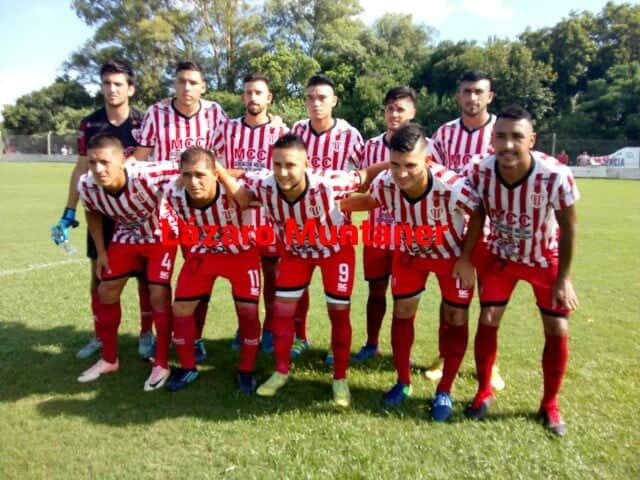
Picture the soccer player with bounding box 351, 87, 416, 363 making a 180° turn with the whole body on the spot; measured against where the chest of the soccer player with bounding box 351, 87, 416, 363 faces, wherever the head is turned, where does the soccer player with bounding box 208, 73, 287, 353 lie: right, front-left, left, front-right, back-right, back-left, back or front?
back-left

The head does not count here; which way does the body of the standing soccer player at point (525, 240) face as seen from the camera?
toward the camera

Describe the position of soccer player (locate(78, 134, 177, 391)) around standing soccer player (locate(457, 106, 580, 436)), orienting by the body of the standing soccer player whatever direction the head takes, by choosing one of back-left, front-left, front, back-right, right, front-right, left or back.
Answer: right

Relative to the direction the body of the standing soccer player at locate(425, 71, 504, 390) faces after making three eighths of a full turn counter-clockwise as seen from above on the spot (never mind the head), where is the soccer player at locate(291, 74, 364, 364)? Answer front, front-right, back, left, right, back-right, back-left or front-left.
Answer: back-left

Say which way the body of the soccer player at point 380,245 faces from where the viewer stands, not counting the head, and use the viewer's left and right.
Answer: facing the viewer and to the left of the viewer

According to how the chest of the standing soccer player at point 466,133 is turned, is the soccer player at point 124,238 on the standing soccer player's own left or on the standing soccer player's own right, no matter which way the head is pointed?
on the standing soccer player's own right

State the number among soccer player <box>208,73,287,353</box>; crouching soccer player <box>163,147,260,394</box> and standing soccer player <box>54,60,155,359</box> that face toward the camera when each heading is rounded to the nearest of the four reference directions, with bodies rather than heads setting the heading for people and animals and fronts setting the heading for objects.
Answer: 3

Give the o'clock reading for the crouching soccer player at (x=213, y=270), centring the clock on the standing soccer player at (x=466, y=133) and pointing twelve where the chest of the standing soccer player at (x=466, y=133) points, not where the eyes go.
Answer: the crouching soccer player at (x=213, y=270) is roughly at 2 o'clock from the standing soccer player at (x=466, y=133).

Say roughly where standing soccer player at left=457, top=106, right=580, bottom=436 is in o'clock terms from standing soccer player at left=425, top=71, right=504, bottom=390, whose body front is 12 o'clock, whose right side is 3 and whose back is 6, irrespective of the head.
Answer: standing soccer player at left=457, top=106, right=580, bottom=436 is roughly at 11 o'clock from standing soccer player at left=425, top=71, right=504, bottom=390.

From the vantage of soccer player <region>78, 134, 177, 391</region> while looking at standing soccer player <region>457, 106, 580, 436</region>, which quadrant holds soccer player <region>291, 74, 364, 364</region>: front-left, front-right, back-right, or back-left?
front-left

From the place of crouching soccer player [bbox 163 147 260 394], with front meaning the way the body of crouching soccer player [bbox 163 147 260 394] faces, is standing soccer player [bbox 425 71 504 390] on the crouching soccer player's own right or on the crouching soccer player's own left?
on the crouching soccer player's own left

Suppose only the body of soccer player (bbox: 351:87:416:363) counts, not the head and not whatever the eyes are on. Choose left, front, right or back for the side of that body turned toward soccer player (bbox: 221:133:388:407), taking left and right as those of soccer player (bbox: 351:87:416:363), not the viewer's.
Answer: front

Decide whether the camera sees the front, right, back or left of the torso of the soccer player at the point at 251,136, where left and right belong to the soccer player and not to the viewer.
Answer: front

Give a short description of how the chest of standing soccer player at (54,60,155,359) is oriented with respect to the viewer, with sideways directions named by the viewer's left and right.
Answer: facing the viewer

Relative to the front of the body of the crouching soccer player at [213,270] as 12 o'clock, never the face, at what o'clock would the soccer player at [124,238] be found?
The soccer player is roughly at 4 o'clock from the crouching soccer player.

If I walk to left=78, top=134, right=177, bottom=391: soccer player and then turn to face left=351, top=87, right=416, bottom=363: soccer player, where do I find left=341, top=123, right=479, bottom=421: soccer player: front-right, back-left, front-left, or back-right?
front-right
